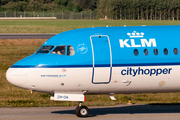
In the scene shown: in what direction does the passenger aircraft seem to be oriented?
to the viewer's left
